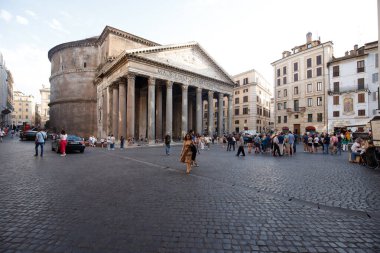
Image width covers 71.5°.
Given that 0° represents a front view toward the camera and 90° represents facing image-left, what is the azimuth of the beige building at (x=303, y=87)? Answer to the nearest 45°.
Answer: approximately 45°

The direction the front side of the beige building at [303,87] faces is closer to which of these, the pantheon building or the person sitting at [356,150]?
the person sitting

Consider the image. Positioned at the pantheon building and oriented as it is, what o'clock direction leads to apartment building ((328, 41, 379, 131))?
The apartment building is roughly at 11 o'clock from the pantheon building.

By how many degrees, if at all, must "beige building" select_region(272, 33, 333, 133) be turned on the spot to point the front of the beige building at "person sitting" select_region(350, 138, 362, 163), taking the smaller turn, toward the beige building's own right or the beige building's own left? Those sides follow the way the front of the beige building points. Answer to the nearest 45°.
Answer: approximately 45° to the beige building's own left

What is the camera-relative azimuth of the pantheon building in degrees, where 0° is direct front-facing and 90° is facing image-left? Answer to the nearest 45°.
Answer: approximately 315°

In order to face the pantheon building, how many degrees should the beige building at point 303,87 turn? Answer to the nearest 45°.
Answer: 0° — it already faces it
